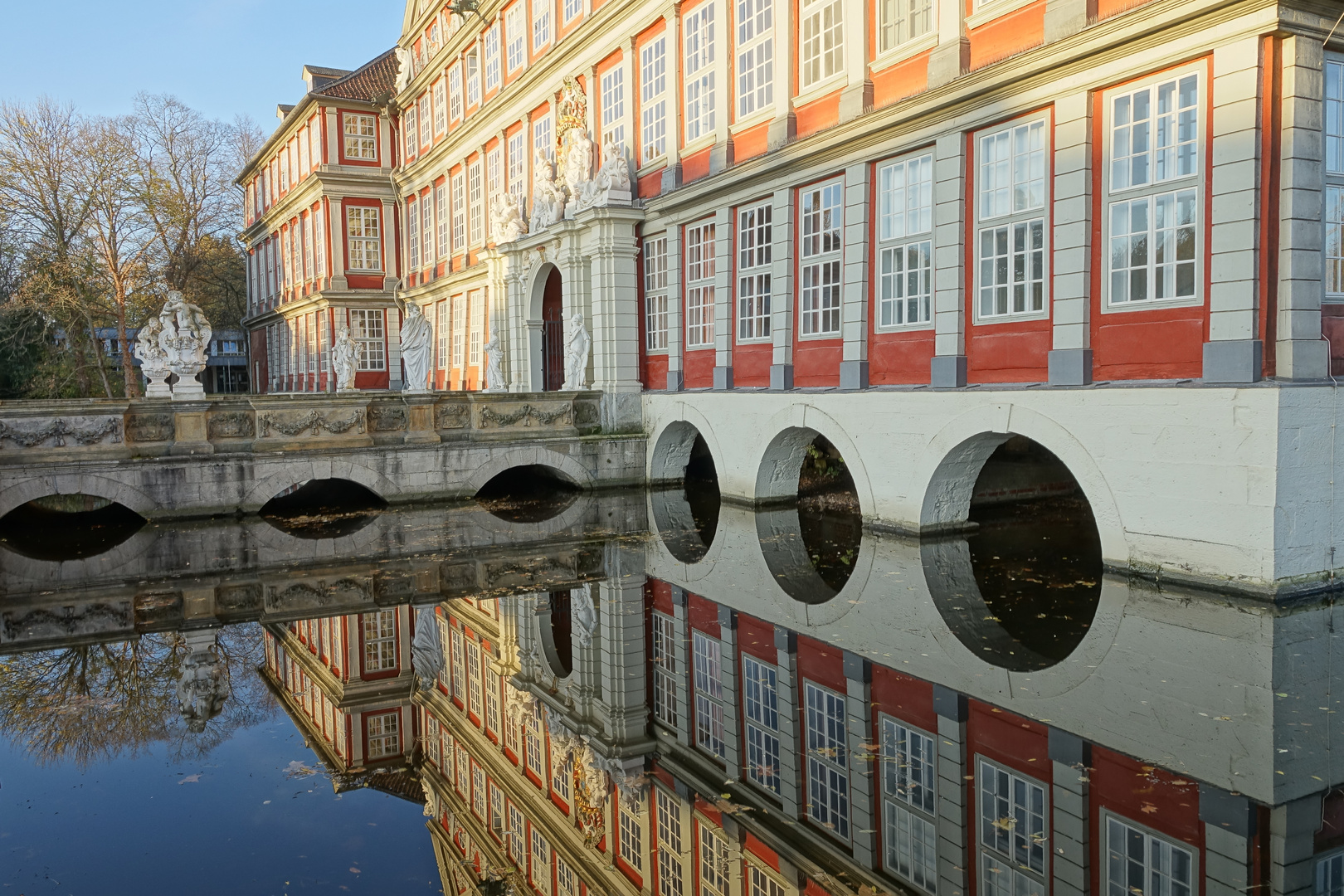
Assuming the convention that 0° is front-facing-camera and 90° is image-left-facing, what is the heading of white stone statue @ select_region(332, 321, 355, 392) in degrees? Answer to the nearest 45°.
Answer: approximately 0°

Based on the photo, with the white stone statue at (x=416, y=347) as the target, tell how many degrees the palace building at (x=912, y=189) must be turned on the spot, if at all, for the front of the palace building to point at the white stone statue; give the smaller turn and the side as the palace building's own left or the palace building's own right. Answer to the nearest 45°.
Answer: approximately 90° to the palace building's own right

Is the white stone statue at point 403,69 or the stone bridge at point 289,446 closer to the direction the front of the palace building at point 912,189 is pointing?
the stone bridge

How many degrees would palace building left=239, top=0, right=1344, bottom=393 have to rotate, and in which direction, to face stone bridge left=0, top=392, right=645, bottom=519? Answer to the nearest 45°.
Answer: approximately 45° to its right

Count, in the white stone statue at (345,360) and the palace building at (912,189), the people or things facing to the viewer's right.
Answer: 0

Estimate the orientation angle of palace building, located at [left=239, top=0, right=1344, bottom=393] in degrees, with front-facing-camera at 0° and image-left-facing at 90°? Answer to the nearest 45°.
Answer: approximately 45°

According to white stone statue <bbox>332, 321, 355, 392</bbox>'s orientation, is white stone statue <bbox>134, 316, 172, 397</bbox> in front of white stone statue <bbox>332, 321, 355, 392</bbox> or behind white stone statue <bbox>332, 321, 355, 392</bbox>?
in front
